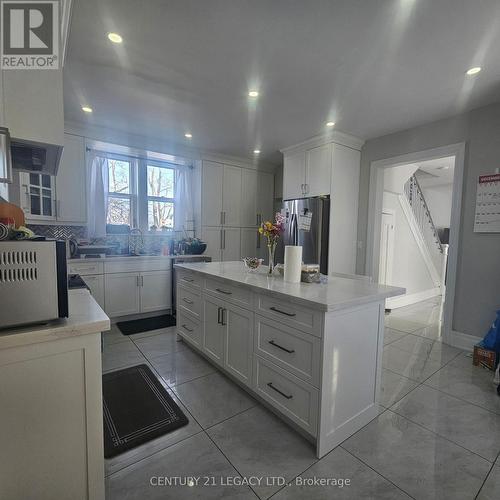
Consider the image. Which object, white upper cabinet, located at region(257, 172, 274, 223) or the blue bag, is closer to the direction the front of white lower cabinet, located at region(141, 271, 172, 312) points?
the blue bag

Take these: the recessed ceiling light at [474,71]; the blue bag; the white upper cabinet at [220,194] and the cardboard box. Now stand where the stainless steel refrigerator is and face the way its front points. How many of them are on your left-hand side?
3

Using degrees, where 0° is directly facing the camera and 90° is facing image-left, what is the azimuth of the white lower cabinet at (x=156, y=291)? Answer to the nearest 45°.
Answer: approximately 0°

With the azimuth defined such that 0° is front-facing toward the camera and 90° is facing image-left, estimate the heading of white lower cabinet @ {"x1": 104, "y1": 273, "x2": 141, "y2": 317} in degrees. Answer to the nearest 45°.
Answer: approximately 0°

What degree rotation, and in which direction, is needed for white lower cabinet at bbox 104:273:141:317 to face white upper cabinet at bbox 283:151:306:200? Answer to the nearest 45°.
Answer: approximately 90° to its left

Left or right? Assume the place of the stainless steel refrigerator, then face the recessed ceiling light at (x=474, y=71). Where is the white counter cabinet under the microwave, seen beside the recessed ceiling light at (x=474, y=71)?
right

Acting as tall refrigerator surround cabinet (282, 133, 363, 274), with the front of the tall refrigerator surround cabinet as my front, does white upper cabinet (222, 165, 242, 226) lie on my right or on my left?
on my right

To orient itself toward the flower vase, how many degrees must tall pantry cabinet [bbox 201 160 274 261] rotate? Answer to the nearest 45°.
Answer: approximately 45° to its right

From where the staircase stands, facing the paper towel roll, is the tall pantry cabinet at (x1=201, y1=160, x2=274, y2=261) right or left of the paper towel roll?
right

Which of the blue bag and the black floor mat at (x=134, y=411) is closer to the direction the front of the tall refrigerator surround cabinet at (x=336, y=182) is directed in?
the black floor mat

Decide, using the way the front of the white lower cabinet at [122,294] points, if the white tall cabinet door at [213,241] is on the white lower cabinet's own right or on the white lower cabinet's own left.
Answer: on the white lower cabinet's own left
